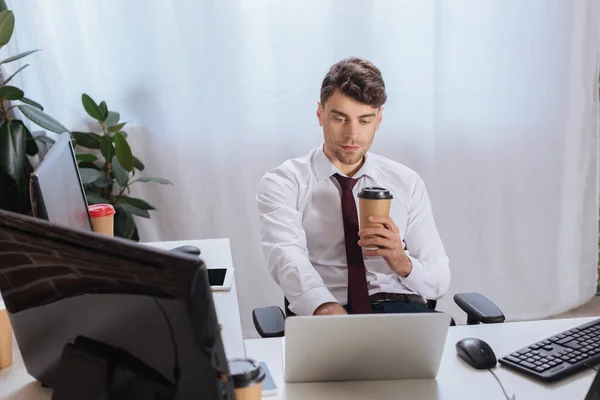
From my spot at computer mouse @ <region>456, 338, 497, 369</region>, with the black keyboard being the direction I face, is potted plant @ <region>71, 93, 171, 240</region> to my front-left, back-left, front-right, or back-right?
back-left

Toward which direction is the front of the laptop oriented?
away from the camera

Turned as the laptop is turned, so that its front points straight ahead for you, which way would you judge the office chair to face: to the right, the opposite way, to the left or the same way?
the opposite way

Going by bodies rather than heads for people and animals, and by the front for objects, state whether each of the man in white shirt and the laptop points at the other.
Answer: yes
